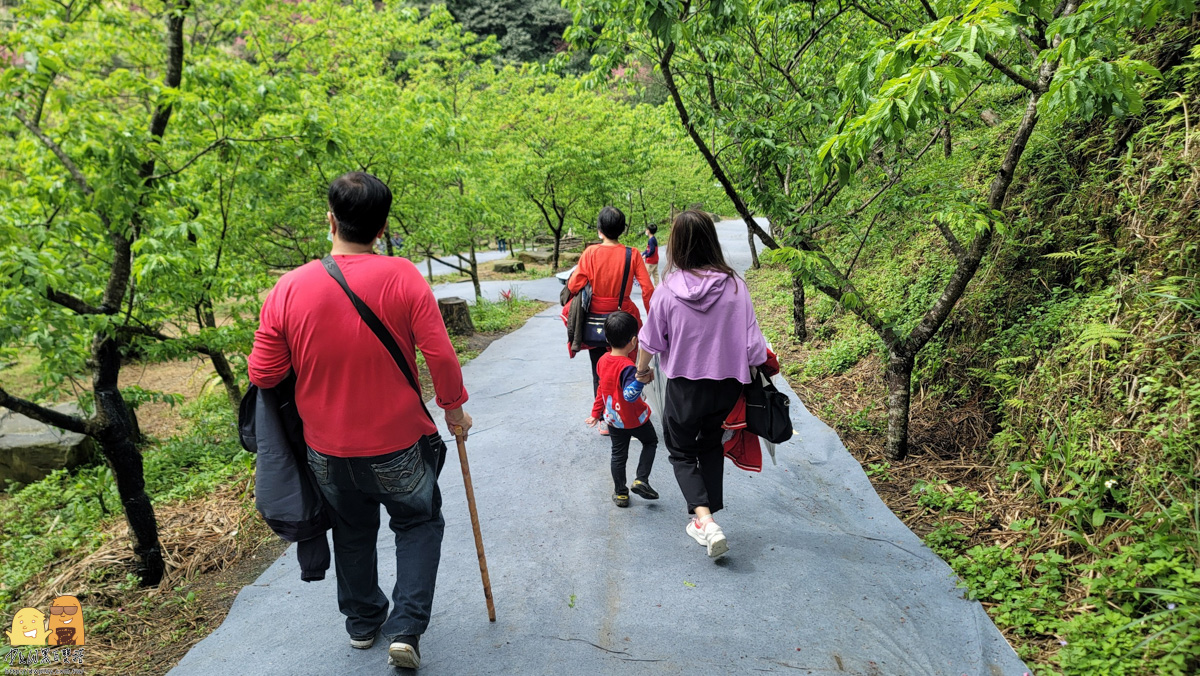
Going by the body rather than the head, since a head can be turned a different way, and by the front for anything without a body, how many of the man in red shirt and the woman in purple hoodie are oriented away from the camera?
2

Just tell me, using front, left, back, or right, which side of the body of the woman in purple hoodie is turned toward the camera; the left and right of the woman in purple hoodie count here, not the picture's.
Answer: back

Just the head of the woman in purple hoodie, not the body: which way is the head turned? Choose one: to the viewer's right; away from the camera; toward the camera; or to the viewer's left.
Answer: away from the camera

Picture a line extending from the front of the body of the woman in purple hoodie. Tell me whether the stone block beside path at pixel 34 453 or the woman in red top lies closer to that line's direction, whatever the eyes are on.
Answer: the woman in red top

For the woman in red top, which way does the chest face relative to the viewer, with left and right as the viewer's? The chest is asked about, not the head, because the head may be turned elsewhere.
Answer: facing away from the viewer

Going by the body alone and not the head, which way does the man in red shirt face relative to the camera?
away from the camera
